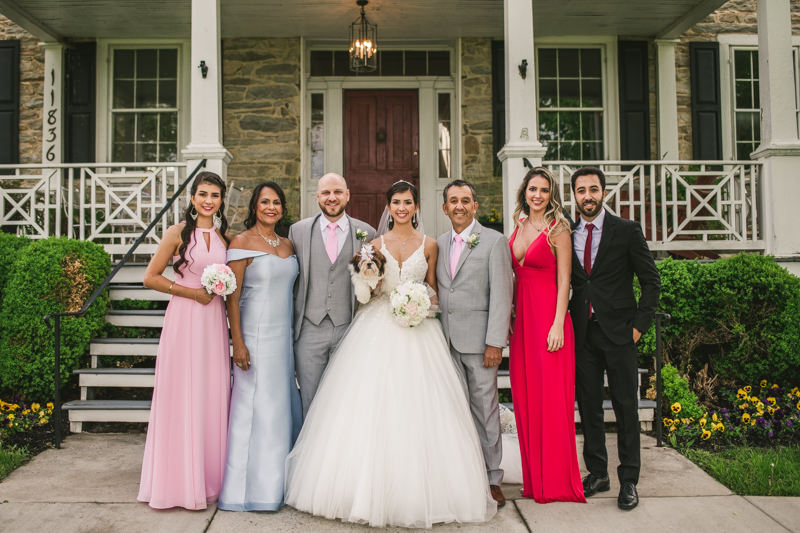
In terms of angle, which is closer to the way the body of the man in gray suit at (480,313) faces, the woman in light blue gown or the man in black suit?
the woman in light blue gown

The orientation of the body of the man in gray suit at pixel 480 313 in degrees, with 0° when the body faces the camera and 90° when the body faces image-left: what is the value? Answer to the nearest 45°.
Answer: approximately 45°

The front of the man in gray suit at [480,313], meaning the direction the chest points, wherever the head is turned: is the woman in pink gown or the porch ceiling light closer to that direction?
the woman in pink gown

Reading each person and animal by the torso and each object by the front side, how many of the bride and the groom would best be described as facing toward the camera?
2

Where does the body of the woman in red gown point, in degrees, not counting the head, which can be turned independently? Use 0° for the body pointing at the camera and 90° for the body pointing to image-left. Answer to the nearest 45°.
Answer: approximately 45°

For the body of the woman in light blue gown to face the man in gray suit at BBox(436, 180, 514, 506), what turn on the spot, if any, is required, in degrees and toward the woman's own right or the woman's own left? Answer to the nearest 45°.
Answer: approximately 45° to the woman's own left

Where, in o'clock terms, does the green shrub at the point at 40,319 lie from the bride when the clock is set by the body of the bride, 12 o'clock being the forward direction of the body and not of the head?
The green shrub is roughly at 4 o'clock from the bride.

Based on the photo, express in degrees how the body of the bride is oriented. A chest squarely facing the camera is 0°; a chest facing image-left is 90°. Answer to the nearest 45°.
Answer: approximately 0°
